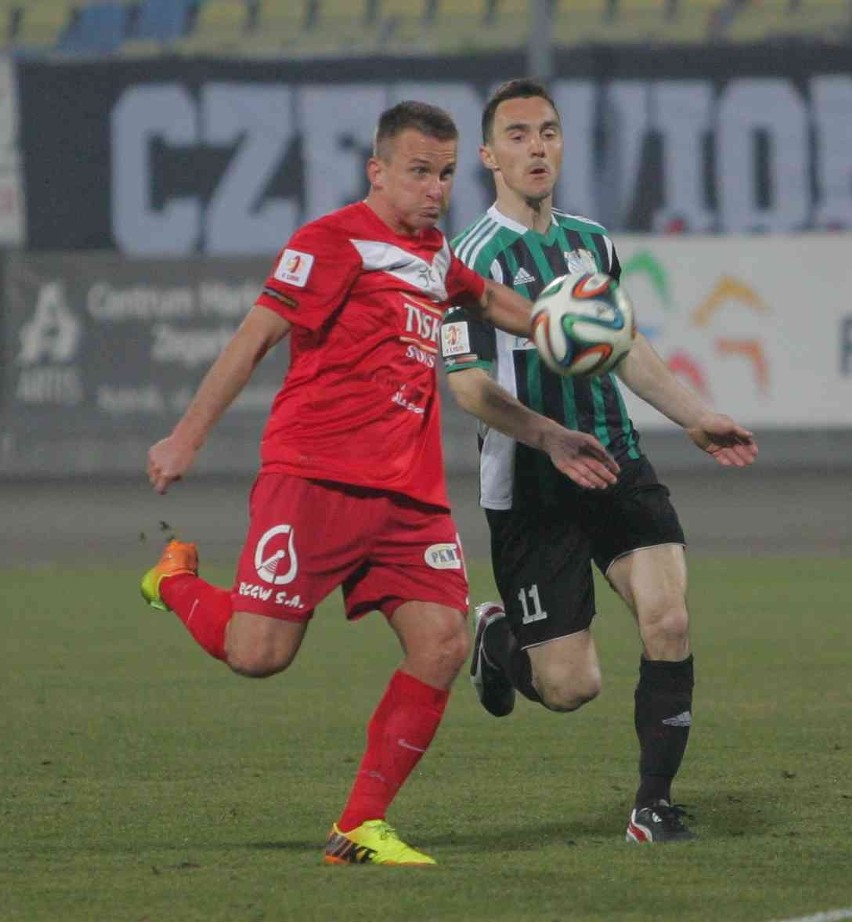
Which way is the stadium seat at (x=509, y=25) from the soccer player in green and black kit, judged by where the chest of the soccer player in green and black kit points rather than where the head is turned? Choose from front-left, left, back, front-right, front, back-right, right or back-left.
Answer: back-left

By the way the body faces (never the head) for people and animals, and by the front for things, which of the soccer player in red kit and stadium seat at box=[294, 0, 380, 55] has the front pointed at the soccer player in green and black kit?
the stadium seat

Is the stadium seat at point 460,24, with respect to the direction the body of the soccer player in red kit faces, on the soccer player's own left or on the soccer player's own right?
on the soccer player's own left

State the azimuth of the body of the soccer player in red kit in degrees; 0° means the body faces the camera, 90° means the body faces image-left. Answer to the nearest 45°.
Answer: approximately 315°

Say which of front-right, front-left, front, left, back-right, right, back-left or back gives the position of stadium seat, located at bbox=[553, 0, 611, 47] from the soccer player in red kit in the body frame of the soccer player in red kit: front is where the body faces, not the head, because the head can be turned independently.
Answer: back-left

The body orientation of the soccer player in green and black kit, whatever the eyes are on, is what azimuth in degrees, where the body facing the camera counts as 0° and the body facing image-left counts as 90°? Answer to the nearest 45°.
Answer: approximately 315°

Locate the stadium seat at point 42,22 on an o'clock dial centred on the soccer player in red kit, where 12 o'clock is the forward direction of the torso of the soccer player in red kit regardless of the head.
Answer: The stadium seat is roughly at 7 o'clock from the soccer player in red kit.

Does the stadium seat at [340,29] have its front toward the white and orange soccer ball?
yes
